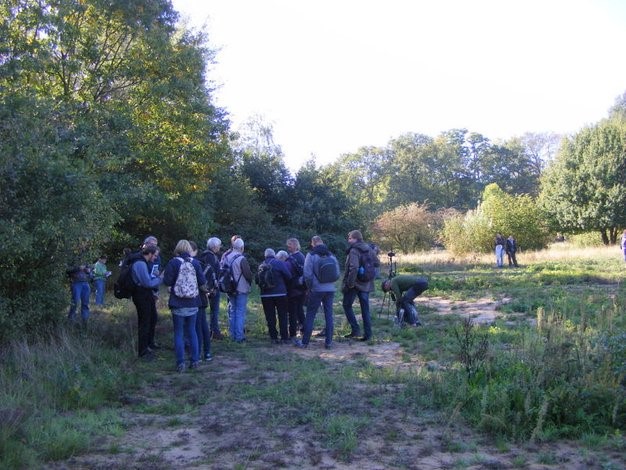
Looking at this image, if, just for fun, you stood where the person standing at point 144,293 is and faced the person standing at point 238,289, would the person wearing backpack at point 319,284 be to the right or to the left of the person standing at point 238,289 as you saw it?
right

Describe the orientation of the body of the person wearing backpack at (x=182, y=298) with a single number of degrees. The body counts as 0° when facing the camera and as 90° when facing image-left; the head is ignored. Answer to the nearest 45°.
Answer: approximately 180°

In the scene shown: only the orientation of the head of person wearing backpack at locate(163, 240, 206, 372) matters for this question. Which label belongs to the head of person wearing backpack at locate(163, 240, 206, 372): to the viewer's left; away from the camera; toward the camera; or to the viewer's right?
away from the camera

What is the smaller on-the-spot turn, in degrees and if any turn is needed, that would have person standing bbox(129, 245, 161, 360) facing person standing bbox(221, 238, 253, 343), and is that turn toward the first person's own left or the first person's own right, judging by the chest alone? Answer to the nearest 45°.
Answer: approximately 45° to the first person's own left

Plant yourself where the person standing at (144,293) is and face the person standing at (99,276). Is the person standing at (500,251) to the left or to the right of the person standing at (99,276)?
right

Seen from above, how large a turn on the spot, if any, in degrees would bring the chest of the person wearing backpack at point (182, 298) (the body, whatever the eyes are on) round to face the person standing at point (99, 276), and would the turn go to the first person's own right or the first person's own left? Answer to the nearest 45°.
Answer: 0° — they already face them

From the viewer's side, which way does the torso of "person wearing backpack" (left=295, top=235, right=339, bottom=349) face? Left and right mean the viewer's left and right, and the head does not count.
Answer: facing away from the viewer and to the left of the viewer
